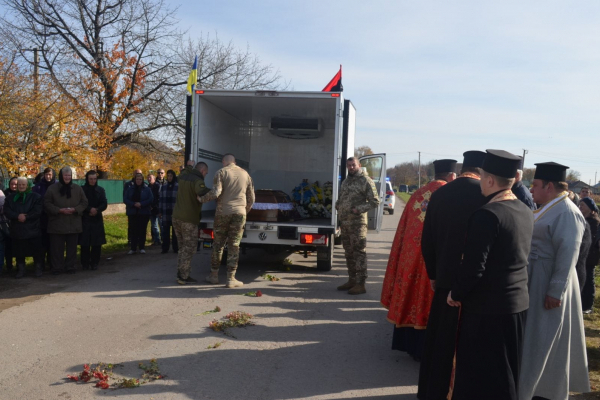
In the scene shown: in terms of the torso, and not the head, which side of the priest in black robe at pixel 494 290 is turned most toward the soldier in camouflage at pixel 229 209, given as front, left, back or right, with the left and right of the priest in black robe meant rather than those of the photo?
front

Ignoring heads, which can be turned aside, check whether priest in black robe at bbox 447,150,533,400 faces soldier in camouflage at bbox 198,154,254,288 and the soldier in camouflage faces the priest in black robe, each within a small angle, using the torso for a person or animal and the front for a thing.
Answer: no

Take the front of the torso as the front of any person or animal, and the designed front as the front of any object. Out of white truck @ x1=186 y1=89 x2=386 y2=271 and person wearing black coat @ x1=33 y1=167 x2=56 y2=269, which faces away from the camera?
the white truck

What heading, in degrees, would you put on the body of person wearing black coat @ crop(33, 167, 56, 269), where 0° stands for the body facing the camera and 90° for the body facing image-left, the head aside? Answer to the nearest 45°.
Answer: approximately 315°

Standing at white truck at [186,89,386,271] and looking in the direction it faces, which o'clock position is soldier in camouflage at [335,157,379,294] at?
The soldier in camouflage is roughly at 5 o'clock from the white truck.

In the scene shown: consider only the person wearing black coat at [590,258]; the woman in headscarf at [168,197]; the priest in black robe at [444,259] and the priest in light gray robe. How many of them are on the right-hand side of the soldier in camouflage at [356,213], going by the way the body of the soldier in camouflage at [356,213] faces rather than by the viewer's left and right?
1

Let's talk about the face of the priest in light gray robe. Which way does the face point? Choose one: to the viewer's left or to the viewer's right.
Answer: to the viewer's left

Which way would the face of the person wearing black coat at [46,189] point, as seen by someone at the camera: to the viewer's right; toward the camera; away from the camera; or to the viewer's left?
toward the camera

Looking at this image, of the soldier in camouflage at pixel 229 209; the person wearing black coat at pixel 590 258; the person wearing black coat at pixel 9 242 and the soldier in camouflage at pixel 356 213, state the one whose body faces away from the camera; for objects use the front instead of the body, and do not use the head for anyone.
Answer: the soldier in camouflage at pixel 229 209

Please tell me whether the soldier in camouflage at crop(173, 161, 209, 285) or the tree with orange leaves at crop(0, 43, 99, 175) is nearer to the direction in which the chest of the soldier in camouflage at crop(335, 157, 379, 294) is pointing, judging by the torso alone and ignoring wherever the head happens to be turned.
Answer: the soldier in camouflage

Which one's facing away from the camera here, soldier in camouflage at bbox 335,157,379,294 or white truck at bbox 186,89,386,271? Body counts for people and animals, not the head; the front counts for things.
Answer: the white truck

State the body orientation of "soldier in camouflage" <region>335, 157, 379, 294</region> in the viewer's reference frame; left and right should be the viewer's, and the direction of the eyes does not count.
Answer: facing the viewer and to the left of the viewer

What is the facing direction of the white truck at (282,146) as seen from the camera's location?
facing away from the viewer

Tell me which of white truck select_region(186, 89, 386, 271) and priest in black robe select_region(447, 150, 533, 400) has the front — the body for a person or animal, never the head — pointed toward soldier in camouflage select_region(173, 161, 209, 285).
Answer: the priest in black robe

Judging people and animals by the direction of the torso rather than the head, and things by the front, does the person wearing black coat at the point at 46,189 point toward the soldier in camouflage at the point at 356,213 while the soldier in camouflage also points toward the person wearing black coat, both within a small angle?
no

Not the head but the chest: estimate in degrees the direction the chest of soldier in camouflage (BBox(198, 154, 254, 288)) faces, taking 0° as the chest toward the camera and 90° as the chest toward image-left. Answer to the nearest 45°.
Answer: approximately 180°

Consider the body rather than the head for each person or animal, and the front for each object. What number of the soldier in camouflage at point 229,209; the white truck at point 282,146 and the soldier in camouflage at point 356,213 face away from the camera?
2

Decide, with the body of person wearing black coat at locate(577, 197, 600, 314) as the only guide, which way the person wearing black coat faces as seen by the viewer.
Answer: to the viewer's left

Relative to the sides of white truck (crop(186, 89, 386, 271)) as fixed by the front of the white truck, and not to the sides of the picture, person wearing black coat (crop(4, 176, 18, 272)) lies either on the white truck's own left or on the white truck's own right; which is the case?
on the white truck's own left

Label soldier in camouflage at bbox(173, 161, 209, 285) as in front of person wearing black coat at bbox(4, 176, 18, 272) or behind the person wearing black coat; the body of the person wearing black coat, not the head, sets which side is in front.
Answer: in front
